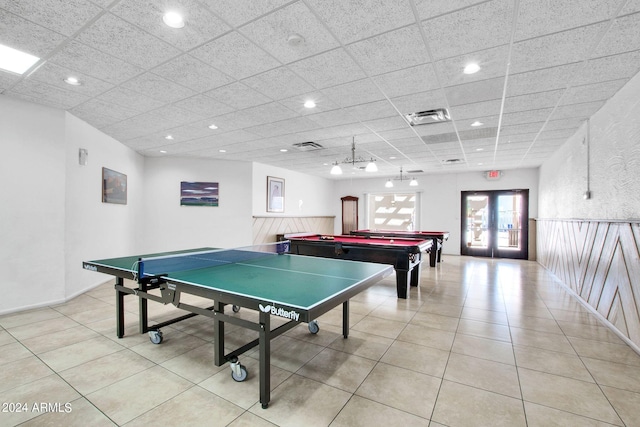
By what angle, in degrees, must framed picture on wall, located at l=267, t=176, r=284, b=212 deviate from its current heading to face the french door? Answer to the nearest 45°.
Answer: approximately 45° to its left

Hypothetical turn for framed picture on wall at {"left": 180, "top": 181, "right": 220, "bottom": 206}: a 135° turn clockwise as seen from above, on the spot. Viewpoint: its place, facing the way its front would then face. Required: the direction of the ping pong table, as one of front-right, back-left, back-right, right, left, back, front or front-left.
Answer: back-left

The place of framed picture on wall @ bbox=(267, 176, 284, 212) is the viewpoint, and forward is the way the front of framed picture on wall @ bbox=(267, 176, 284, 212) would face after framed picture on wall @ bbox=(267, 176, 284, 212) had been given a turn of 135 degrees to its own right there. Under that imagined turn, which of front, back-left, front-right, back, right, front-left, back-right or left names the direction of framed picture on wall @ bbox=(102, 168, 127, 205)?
front-left

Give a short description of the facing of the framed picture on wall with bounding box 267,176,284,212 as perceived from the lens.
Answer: facing the viewer and to the right of the viewer

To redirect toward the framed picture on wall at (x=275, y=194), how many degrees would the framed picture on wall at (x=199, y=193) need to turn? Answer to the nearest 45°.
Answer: approximately 90° to its left

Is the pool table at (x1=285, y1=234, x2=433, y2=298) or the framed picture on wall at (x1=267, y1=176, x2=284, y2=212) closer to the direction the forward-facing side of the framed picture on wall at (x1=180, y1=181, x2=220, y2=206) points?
the pool table

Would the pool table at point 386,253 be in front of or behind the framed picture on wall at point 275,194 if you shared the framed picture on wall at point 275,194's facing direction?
in front

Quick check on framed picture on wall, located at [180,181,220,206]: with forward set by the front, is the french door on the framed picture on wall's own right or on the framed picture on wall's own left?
on the framed picture on wall's own left

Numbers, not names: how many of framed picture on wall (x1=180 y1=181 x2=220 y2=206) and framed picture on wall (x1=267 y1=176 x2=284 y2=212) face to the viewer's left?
0

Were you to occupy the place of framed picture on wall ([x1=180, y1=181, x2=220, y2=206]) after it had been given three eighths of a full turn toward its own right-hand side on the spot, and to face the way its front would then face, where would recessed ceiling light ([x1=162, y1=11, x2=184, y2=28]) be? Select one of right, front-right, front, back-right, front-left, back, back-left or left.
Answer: back-left

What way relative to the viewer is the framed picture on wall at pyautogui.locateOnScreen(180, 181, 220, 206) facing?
toward the camera

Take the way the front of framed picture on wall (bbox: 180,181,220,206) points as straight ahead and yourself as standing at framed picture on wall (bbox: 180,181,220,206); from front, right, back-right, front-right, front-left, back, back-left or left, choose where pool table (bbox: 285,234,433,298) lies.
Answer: front-left

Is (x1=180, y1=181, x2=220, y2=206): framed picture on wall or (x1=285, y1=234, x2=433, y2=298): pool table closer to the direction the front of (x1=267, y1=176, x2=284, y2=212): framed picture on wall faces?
the pool table

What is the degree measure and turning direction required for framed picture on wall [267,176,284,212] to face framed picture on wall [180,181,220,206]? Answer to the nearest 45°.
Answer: approximately 90° to its right

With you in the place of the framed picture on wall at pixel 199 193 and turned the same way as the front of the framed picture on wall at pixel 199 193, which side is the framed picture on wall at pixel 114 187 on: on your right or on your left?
on your right

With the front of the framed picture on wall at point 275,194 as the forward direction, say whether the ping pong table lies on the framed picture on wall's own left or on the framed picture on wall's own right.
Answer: on the framed picture on wall's own right
